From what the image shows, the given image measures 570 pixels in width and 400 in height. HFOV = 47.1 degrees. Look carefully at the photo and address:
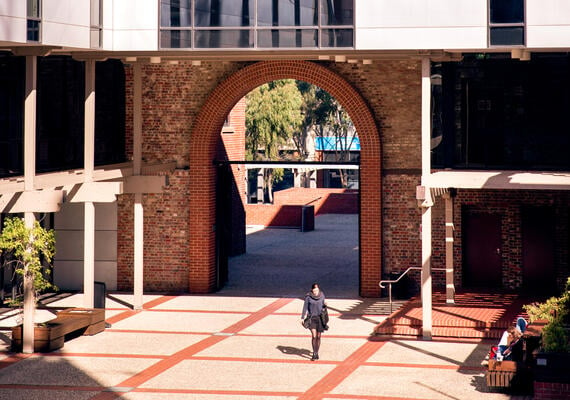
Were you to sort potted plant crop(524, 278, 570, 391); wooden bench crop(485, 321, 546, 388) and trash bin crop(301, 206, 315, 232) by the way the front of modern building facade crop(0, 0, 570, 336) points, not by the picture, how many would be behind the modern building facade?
1

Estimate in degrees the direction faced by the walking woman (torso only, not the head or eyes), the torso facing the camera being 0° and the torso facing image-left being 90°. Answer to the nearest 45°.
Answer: approximately 0°

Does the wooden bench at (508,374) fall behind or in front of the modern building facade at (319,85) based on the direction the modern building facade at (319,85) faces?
in front

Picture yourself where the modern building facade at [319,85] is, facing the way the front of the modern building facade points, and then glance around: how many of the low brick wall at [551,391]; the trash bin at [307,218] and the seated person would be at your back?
1

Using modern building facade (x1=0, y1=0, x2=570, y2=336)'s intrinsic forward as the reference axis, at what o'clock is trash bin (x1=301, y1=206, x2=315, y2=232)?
The trash bin is roughly at 6 o'clock from the modern building facade.

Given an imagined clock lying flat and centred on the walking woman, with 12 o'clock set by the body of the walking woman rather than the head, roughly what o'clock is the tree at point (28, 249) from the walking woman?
The tree is roughly at 3 o'clock from the walking woman.

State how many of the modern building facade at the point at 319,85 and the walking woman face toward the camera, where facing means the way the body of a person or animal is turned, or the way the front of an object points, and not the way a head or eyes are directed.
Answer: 2

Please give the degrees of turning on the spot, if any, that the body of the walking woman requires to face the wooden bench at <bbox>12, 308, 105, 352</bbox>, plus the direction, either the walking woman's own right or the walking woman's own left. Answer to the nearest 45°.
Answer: approximately 90° to the walking woman's own right

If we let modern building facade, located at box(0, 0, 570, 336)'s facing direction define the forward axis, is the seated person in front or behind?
in front

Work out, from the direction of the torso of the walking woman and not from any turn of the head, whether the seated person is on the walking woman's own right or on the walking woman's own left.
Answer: on the walking woman's own left

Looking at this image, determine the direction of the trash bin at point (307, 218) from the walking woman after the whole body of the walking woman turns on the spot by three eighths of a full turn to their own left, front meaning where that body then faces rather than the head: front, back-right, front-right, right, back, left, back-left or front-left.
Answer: front-left

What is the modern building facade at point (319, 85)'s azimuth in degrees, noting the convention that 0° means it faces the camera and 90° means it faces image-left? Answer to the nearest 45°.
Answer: approximately 0°
